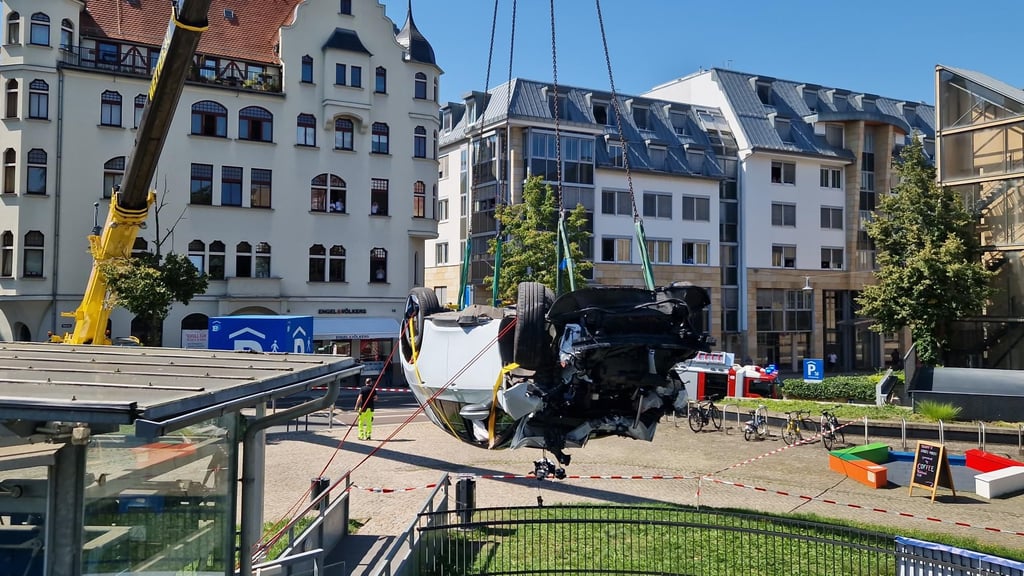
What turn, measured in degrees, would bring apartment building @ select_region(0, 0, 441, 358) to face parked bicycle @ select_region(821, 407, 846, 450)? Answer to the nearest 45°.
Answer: approximately 45° to its left

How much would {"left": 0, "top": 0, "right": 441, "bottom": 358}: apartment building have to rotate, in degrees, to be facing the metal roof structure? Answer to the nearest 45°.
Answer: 0° — it already faces it

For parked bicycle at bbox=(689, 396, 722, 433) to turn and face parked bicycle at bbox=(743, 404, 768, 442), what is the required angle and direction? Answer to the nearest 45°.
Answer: approximately 90° to its right

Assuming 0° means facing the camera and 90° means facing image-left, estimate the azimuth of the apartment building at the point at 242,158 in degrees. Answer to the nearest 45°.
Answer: approximately 0°

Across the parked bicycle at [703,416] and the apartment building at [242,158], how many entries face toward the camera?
1

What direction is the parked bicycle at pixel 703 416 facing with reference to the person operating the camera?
facing away from the viewer and to the right of the viewer

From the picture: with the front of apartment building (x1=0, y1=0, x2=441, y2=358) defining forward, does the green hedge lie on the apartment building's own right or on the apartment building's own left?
on the apartment building's own left

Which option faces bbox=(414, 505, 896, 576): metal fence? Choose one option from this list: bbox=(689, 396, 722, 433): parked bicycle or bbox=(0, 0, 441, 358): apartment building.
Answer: the apartment building

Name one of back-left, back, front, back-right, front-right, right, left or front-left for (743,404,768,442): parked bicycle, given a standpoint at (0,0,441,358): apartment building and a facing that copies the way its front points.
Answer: front-left
